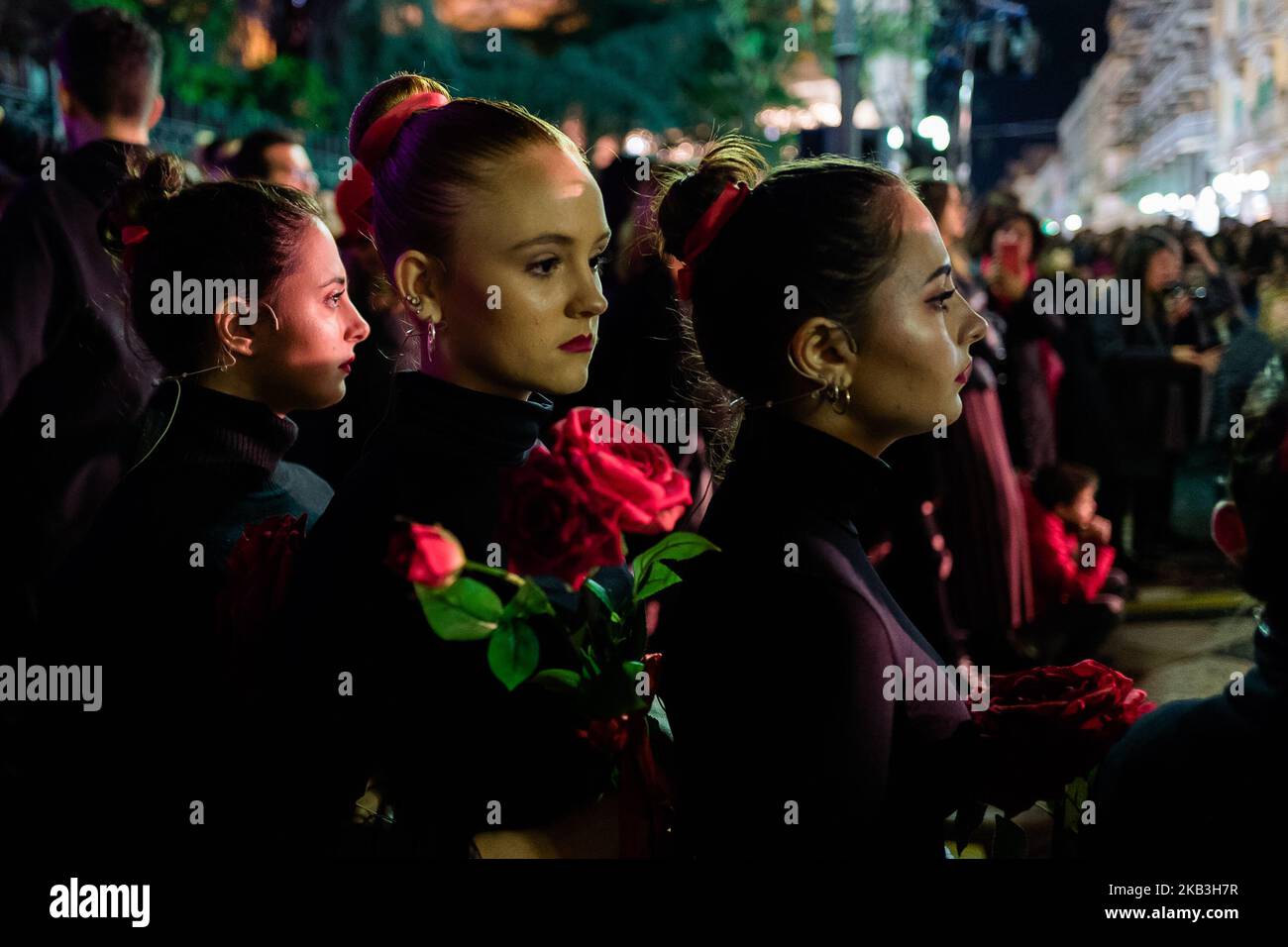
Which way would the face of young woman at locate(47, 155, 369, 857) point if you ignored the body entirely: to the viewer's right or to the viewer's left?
to the viewer's right

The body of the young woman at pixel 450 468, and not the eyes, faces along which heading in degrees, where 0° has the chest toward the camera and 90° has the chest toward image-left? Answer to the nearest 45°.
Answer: approximately 270°

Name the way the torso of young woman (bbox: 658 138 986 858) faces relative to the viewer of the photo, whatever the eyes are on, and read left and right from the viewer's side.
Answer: facing to the right of the viewer

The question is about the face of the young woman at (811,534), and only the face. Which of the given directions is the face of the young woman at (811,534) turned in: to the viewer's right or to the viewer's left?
to the viewer's right

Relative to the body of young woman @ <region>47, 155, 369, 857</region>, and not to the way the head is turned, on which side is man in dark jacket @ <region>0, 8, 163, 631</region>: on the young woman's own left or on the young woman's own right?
on the young woman's own left

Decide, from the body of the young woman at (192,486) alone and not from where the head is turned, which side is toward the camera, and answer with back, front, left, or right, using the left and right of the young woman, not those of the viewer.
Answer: right

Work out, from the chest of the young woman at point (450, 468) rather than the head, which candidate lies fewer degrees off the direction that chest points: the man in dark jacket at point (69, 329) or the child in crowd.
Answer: the child in crowd

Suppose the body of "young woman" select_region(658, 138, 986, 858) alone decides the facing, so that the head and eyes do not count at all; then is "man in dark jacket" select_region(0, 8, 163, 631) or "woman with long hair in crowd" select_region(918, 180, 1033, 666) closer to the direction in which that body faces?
the woman with long hair in crowd
